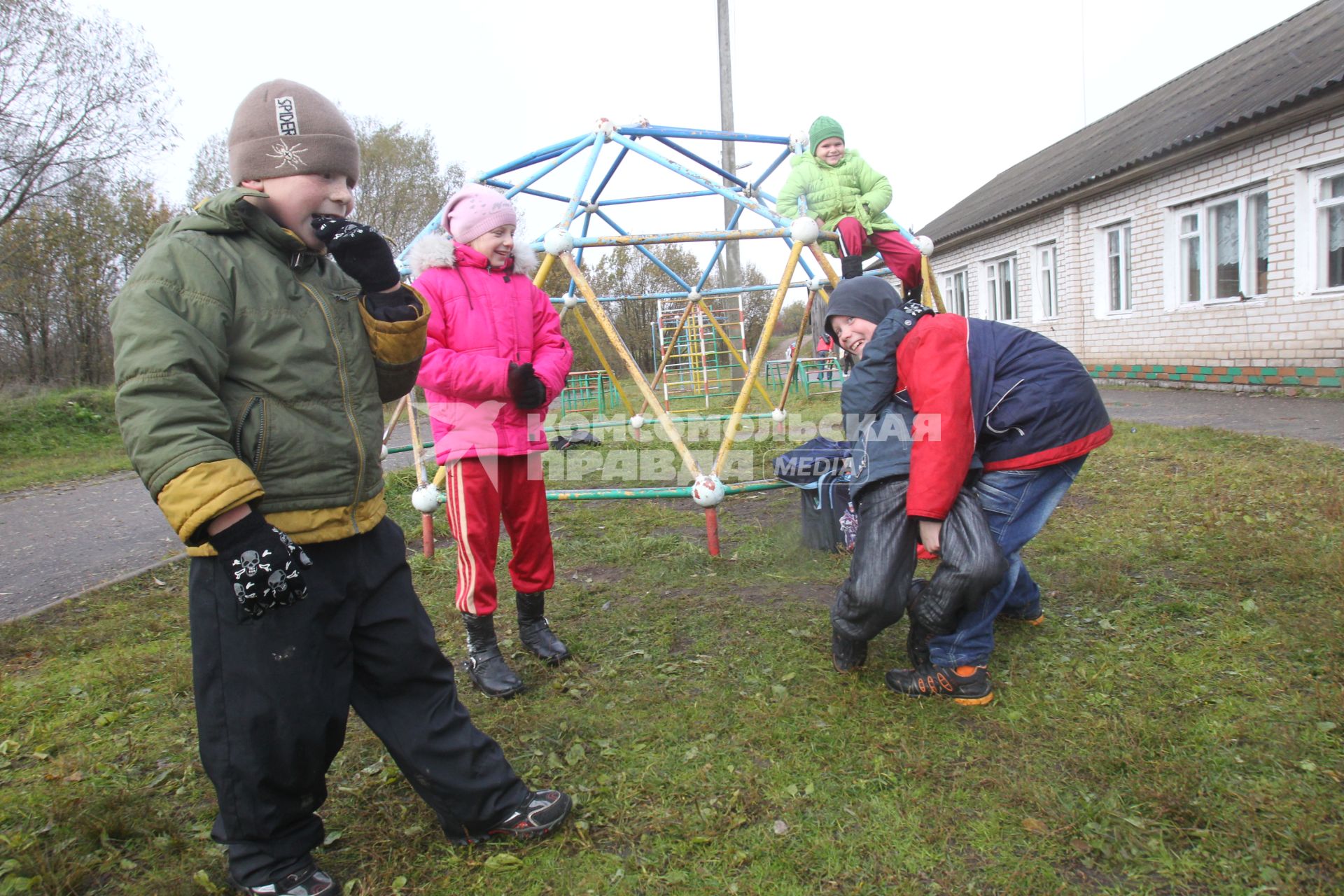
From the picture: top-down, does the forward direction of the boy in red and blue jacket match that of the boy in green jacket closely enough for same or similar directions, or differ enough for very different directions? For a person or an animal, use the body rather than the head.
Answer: very different directions

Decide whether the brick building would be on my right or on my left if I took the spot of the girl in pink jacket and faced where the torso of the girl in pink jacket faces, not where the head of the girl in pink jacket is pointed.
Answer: on my left

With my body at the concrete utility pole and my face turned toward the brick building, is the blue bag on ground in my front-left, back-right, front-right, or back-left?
front-right

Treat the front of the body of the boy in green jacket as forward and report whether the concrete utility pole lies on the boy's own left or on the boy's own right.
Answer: on the boy's own left

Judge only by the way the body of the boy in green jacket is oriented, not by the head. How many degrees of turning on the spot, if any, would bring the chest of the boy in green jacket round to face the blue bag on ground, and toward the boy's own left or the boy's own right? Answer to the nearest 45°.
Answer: approximately 90° to the boy's own left

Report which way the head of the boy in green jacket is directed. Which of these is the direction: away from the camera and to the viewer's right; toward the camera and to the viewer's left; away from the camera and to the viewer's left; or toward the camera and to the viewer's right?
toward the camera and to the viewer's right

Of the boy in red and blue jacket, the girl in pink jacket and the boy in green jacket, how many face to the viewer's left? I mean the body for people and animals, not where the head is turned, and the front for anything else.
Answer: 1

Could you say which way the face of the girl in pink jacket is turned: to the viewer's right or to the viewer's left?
to the viewer's right

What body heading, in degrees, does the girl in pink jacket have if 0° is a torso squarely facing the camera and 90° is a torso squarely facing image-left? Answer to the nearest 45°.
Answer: approximately 315°

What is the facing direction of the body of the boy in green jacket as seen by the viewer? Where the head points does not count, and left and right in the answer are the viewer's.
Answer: facing the viewer and to the right of the viewer

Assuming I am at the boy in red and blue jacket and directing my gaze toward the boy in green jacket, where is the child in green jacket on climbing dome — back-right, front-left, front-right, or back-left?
back-right

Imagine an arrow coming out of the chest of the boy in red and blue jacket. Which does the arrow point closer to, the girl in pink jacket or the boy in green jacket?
the girl in pink jacket

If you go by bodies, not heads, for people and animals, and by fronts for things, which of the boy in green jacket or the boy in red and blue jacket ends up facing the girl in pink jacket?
the boy in red and blue jacket

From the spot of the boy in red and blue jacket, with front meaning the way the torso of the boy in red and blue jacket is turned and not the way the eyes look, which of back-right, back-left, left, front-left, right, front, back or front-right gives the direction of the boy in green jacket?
front-left

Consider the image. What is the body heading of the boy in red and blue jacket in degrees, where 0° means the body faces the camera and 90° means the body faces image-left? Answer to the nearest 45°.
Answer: approximately 90°
